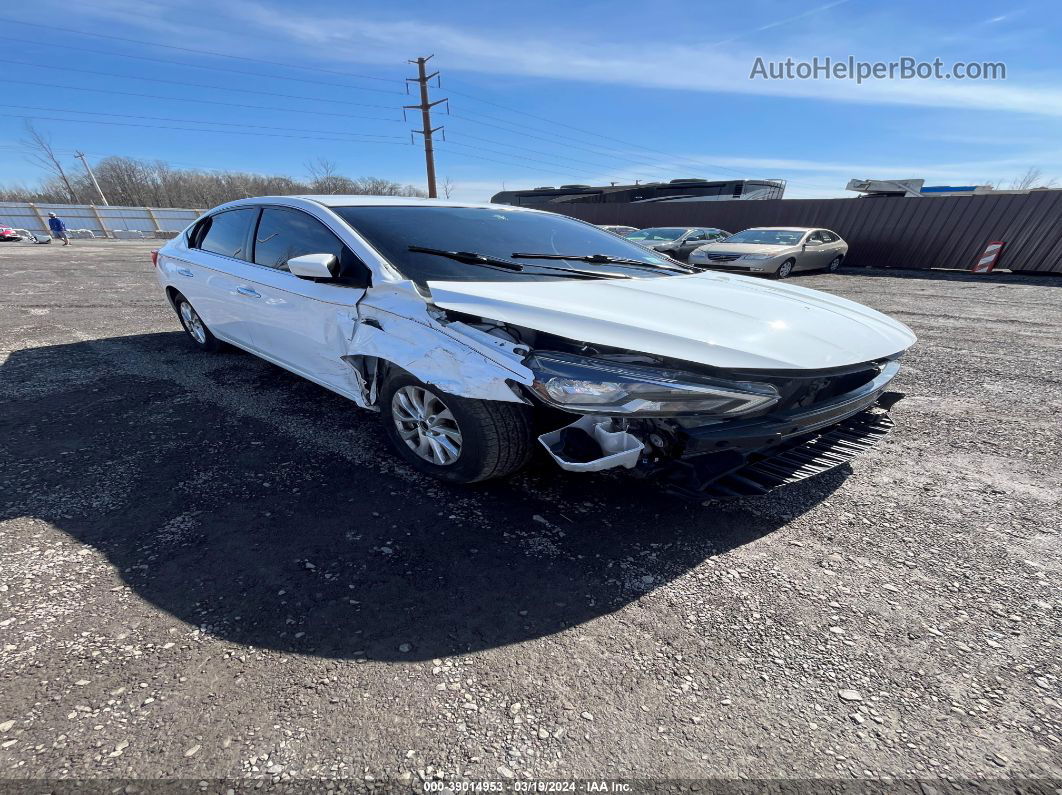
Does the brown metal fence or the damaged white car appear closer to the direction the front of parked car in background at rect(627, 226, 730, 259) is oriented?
the damaged white car

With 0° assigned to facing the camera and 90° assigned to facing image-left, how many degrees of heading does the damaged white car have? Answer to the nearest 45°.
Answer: approximately 315°

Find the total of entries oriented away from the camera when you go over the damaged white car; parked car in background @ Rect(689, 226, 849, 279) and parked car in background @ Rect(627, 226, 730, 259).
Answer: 0

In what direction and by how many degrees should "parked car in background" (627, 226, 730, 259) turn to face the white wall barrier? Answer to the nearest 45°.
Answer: approximately 45° to its right

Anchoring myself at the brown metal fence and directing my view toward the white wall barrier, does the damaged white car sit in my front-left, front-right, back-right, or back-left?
front-left

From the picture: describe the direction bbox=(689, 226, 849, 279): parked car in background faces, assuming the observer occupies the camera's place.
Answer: facing the viewer and to the left of the viewer

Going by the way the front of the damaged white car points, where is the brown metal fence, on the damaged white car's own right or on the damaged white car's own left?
on the damaged white car's own left

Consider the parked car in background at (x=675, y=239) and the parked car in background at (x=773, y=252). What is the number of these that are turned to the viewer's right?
0

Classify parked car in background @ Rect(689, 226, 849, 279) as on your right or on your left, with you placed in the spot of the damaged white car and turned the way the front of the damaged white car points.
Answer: on your left

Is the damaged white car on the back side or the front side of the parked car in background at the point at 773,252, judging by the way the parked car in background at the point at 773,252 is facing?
on the front side

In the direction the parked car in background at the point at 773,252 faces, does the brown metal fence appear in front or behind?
behind

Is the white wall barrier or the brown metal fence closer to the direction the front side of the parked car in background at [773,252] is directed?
the white wall barrier

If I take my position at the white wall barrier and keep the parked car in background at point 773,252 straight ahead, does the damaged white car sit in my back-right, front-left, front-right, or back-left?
front-right

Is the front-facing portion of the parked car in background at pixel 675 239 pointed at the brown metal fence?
no

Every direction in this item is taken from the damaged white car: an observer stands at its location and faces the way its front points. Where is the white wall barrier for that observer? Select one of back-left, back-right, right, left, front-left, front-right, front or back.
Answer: back

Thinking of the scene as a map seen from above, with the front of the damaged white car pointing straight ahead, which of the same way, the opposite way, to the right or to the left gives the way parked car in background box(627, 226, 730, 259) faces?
to the right

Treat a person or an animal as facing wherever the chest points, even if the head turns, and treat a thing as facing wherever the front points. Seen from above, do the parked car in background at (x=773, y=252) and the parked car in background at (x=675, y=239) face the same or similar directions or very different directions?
same or similar directions
